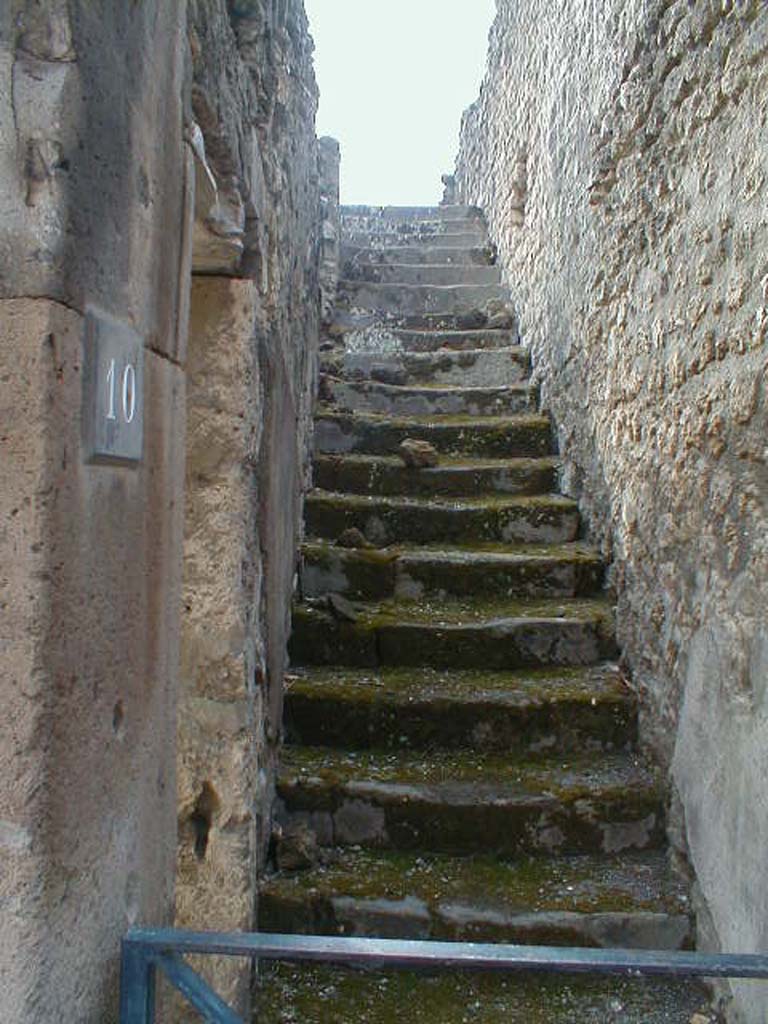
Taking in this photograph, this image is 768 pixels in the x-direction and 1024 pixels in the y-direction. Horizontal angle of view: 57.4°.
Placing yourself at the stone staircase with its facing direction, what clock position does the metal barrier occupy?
The metal barrier is roughly at 12 o'clock from the stone staircase.

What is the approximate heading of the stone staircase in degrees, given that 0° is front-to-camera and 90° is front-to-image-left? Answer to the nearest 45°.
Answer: approximately 0°
